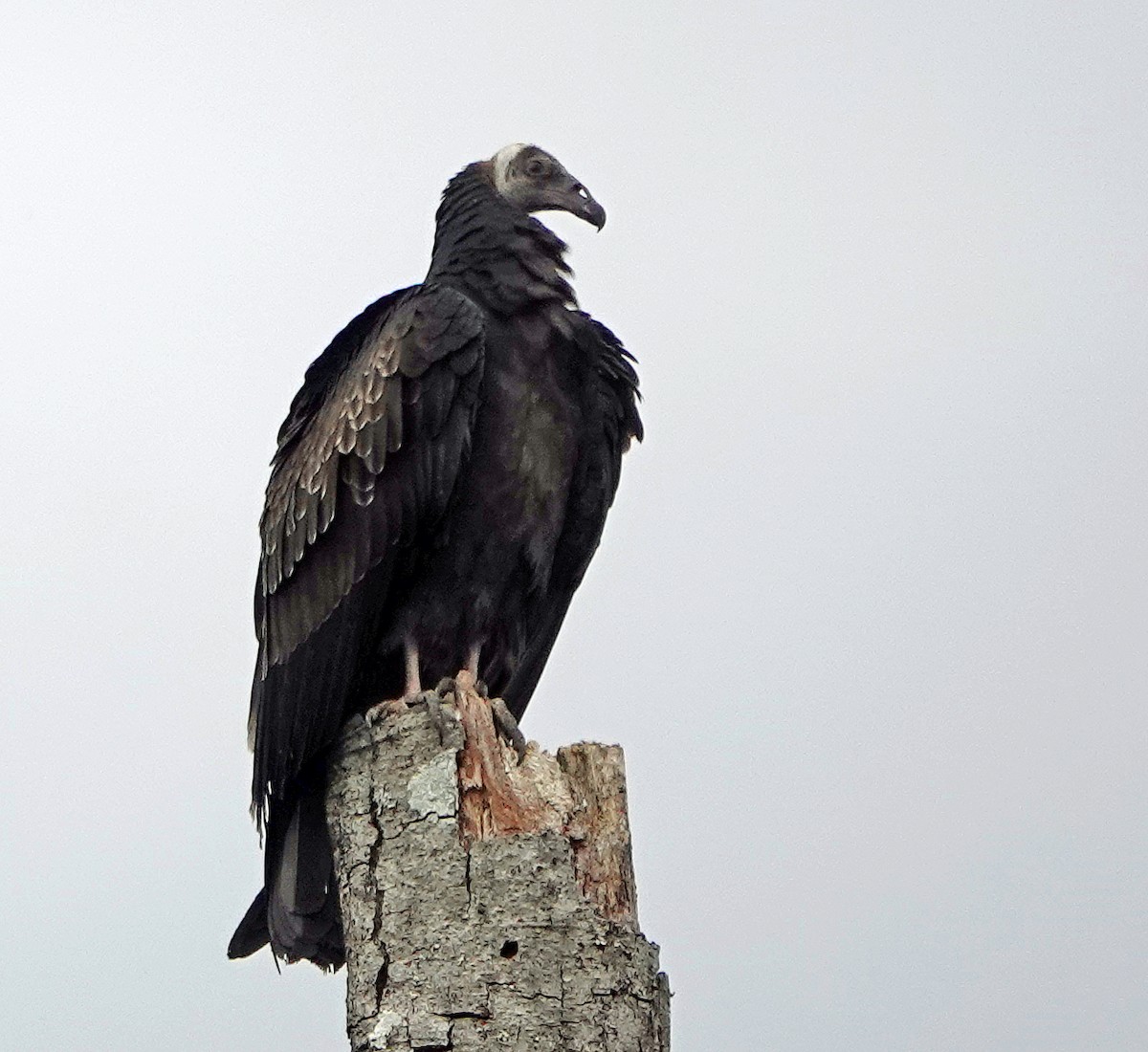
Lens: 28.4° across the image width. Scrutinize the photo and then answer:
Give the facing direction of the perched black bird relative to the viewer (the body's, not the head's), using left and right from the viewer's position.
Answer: facing the viewer and to the right of the viewer
